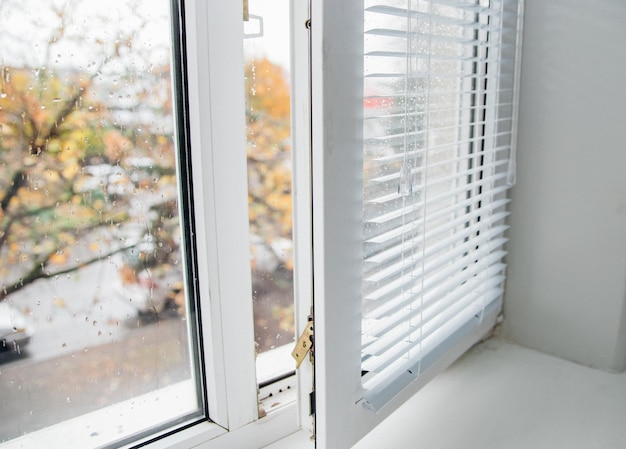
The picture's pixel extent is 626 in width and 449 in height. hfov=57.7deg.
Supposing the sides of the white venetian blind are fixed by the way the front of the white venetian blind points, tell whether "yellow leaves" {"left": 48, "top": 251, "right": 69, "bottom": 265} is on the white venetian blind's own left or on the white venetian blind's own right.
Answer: on the white venetian blind's own right
